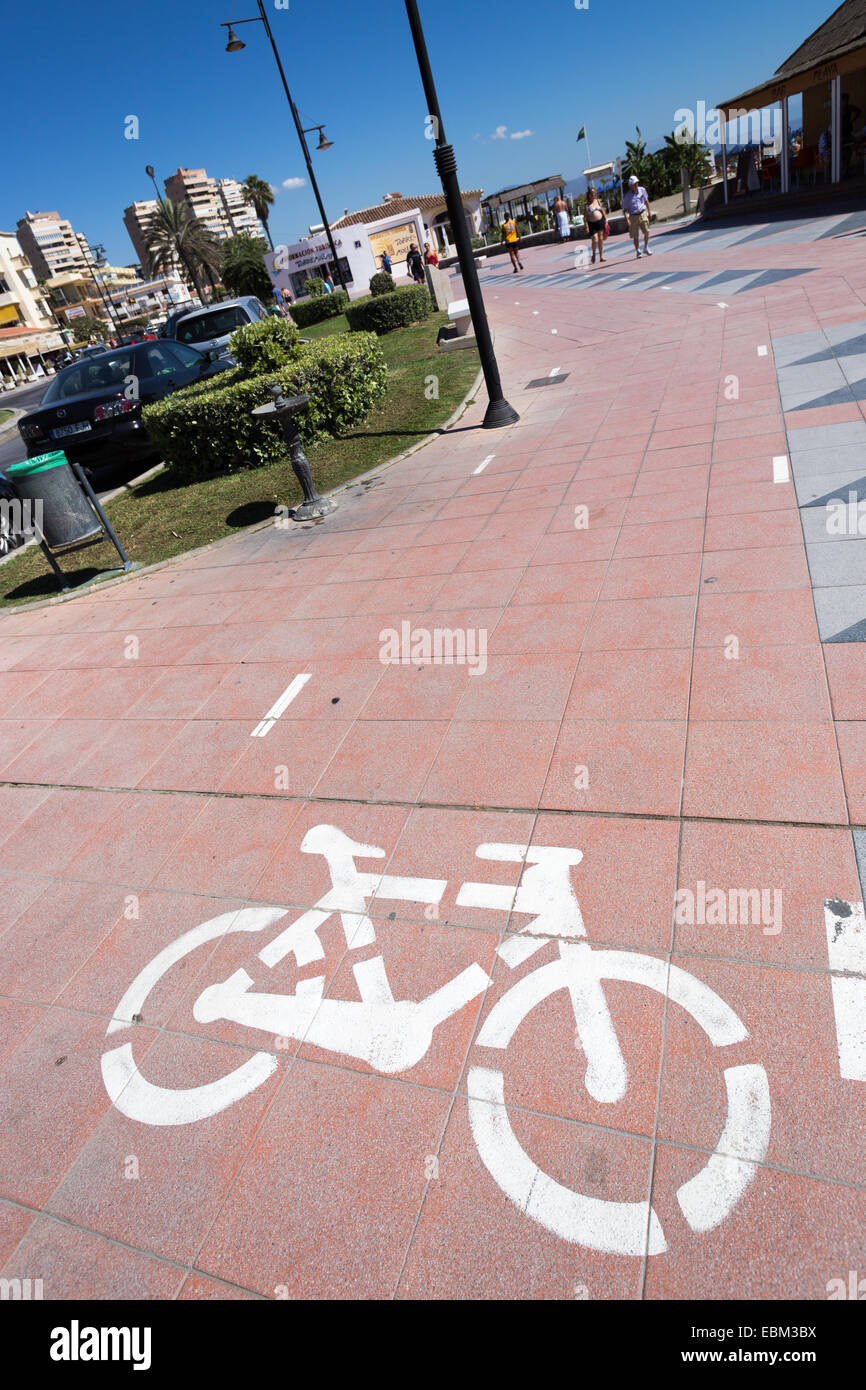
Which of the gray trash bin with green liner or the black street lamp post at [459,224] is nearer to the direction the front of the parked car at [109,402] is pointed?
the black street lamp post

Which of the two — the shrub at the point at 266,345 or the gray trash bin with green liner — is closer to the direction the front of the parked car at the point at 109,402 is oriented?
the shrub

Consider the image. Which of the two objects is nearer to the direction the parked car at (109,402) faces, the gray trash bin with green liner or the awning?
the awning

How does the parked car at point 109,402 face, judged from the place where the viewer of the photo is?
facing away from the viewer and to the right of the viewer

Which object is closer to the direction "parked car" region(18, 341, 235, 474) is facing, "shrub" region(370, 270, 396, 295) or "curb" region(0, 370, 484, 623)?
the shrub

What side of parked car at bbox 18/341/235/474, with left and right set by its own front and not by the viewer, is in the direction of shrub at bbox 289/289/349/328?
front

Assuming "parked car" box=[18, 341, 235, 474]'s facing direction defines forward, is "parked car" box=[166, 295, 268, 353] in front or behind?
in front

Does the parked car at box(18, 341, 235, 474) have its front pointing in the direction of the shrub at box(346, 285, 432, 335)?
yes

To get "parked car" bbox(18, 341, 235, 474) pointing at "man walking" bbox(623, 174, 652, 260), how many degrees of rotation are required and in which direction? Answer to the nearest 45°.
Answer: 0° — it already faces them

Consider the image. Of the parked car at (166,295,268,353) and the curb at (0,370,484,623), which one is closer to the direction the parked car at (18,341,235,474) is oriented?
the parked car

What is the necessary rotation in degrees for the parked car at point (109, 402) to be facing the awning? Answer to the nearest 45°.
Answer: approximately 45° to its right

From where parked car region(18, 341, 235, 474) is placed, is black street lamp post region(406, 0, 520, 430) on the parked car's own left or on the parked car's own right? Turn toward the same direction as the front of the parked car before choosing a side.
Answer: on the parked car's own right
